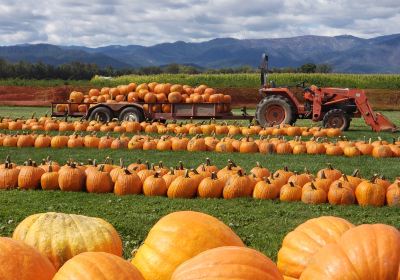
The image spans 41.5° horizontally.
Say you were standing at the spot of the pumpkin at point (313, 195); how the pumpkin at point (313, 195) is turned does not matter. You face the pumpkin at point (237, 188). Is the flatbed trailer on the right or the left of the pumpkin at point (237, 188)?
right

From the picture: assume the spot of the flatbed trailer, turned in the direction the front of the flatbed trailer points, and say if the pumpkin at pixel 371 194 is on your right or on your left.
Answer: on your right

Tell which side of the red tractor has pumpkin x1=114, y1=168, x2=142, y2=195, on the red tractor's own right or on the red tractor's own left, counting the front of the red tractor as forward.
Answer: on the red tractor's own right

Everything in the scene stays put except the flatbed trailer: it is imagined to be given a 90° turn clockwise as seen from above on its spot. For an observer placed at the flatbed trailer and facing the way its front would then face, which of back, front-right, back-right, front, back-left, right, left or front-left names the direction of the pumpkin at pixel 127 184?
front

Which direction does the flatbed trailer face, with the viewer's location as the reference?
facing to the right of the viewer

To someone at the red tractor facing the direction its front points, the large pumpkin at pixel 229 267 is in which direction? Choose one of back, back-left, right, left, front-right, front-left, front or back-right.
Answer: right

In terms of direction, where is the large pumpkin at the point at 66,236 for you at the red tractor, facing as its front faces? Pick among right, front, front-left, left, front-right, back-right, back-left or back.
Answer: right

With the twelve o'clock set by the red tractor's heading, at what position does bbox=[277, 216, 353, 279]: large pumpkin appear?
The large pumpkin is roughly at 3 o'clock from the red tractor.

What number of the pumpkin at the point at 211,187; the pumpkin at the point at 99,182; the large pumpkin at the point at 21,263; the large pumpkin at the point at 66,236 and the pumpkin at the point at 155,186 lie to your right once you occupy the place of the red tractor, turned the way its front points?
5

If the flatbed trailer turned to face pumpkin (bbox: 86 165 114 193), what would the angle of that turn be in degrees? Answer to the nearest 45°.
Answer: approximately 90° to its right

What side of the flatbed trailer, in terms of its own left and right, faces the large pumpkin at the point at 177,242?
right

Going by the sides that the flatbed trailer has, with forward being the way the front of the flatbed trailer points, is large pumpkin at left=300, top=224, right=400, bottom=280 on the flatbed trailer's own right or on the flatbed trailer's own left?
on the flatbed trailer's own right

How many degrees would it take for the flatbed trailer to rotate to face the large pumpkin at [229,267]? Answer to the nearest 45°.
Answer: approximately 90° to its right

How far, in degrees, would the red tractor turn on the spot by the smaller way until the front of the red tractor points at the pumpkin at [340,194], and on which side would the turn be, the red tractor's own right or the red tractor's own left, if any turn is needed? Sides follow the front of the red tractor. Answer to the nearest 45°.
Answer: approximately 90° to the red tractor's own right

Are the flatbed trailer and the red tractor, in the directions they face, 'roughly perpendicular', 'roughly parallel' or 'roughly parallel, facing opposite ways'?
roughly parallel

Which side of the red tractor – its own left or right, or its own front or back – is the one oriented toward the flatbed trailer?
back

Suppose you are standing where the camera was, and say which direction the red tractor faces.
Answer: facing to the right of the viewer

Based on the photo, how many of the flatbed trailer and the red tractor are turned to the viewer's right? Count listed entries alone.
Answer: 2
